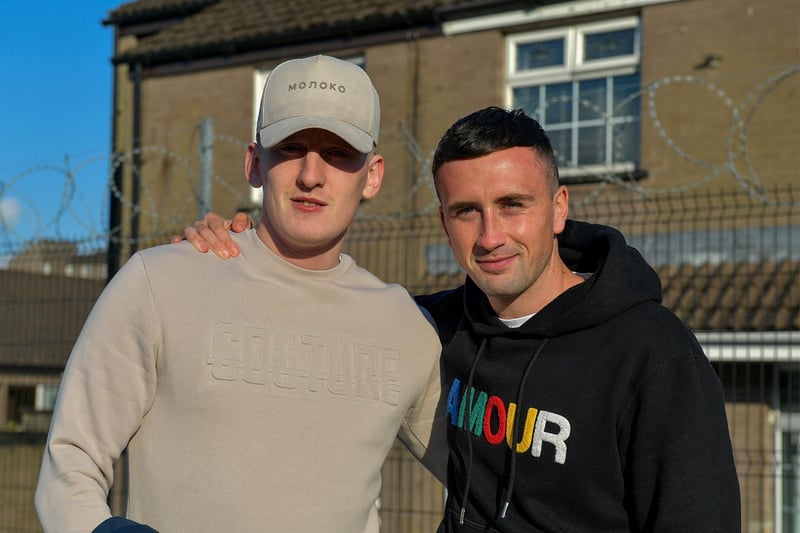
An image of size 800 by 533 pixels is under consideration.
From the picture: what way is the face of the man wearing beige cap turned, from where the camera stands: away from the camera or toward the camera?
toward the camera

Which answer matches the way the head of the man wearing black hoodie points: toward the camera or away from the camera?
toward the camera

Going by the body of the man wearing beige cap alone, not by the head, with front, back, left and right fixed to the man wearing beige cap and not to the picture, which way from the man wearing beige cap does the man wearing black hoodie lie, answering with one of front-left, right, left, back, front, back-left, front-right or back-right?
left

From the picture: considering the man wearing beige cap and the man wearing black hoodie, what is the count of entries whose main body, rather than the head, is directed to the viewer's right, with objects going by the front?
0

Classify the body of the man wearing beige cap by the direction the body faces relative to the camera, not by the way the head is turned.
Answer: toward the camera
